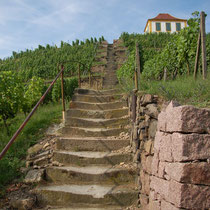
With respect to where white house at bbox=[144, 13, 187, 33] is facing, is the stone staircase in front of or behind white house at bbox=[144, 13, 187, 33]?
in front

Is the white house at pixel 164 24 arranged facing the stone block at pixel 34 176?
yes

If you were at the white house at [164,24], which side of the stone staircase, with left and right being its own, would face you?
back

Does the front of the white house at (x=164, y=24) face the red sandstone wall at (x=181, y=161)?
yes

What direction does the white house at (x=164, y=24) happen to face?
toward the camera

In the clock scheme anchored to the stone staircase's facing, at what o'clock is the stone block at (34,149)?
The stone block is roughly at 4 o'clock from the stone staircase.

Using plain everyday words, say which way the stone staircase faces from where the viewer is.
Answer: facing the viewer

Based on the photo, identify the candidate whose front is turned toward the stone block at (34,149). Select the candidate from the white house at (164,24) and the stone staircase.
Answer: the white house

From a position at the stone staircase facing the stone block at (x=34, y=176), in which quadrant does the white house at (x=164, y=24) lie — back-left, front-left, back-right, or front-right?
back-right

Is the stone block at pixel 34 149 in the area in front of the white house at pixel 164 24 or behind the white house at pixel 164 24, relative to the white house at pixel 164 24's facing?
in front

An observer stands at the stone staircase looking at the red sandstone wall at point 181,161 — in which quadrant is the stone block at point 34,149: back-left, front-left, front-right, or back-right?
back-right

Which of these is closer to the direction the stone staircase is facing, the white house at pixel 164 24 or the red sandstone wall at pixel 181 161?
the red sandstone wall

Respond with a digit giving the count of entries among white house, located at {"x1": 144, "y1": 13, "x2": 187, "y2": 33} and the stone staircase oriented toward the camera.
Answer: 2
